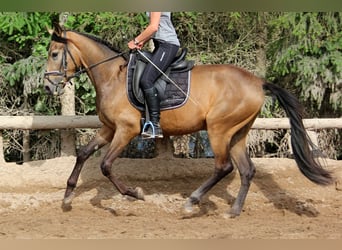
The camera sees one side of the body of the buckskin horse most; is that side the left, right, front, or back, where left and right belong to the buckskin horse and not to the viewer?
left

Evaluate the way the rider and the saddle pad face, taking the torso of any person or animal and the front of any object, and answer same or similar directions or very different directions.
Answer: same or similar directions

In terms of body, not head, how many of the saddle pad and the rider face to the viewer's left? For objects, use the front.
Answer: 2

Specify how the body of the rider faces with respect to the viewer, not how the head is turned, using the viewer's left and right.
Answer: facing to the left of the viewer

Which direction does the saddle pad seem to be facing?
to the viewer's left
